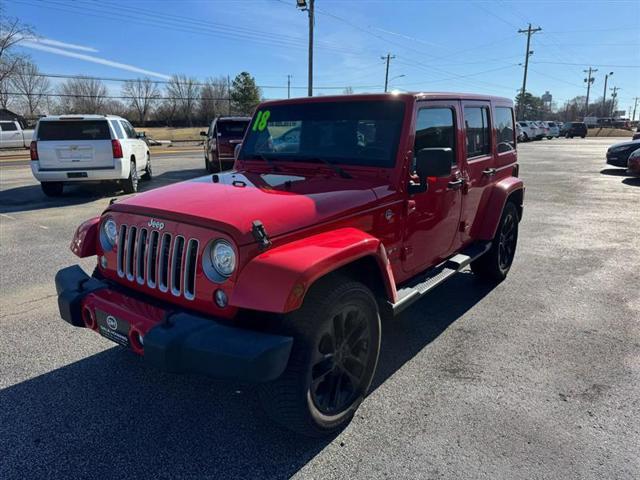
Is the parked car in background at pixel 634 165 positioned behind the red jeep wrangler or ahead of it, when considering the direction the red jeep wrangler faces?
behind

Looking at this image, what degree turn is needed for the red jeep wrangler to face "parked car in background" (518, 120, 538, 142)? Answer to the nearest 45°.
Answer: approximately 180°

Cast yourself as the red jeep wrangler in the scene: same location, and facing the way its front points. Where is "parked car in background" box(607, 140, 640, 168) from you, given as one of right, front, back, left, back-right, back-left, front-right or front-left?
back

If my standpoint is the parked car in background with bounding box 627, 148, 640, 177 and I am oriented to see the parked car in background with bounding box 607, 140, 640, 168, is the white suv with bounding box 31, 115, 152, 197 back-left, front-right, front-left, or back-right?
back-left

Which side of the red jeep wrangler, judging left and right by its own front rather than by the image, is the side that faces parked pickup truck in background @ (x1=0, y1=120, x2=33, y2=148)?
right

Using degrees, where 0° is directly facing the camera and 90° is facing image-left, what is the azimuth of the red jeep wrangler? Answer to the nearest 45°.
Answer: approximately 45°

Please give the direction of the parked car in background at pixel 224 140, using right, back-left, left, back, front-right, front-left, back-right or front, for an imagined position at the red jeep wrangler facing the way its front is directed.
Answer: back-right

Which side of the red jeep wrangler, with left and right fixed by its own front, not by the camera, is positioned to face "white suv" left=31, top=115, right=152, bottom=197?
right
